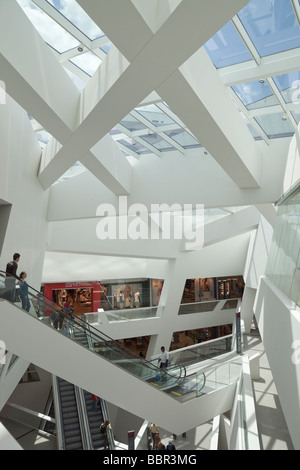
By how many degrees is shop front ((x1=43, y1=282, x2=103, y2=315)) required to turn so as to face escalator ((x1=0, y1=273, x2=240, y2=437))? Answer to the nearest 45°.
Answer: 0° — it already faces it

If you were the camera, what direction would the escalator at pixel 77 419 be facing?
facing the viewer

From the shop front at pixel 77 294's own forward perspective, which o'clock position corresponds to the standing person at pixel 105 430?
The standing person is roughly at 12 o'clock from the shop front.

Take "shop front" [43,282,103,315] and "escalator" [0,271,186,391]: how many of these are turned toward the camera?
1

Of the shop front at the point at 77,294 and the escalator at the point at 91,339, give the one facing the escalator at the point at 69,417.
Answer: the shop front

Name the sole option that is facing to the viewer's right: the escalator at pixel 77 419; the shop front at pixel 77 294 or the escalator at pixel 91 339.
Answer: the escalator at pixel 91 339
